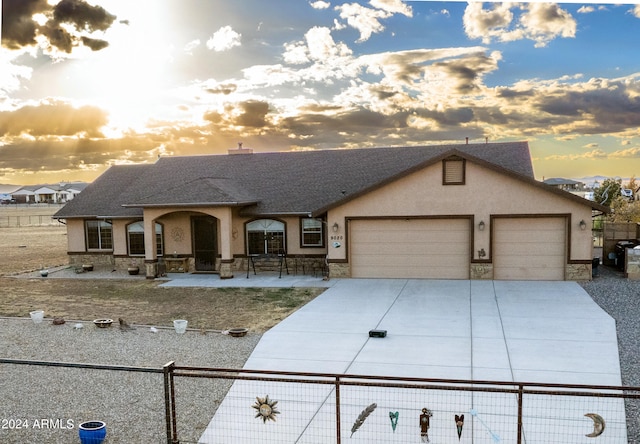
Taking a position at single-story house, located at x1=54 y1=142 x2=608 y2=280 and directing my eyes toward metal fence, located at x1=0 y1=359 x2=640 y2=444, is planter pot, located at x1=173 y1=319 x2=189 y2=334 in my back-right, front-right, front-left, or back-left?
front-right

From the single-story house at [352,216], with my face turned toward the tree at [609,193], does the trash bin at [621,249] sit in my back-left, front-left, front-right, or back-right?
front-right

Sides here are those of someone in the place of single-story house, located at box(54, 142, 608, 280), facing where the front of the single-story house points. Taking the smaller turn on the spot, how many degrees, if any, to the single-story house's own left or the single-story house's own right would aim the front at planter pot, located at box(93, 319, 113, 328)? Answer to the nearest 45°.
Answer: approximately 45° to the single-story house's own right

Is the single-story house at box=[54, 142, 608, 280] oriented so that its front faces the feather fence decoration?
yes

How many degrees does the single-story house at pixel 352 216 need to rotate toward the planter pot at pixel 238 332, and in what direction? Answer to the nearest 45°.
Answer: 0° — it already faces it

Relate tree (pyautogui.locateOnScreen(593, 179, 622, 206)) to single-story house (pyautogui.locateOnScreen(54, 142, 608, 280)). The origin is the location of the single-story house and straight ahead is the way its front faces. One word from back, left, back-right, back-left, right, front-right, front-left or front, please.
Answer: back-left

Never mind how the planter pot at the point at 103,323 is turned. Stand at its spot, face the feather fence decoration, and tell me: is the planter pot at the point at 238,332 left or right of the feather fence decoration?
left

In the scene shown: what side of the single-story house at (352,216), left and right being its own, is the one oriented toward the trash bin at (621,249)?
left

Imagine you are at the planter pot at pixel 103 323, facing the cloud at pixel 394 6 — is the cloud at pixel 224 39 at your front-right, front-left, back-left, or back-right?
front-left

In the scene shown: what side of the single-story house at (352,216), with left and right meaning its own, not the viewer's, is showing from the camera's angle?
front

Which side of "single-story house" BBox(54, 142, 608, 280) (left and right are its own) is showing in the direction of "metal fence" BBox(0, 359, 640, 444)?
front

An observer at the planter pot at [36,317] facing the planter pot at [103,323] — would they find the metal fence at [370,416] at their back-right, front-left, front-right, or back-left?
front-right

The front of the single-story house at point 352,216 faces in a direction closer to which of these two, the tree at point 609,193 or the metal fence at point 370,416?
the metal fence
